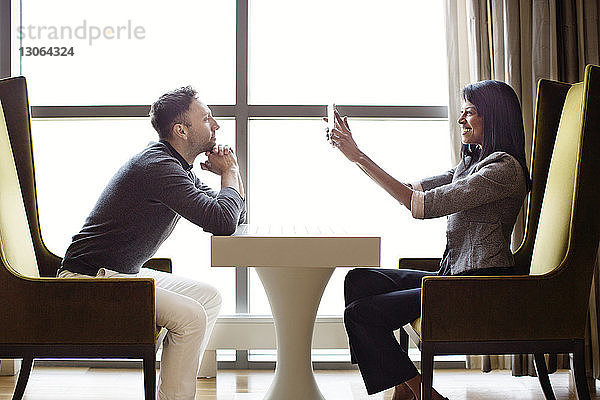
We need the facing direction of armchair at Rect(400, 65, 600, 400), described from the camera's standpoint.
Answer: facing to the left of the viewer

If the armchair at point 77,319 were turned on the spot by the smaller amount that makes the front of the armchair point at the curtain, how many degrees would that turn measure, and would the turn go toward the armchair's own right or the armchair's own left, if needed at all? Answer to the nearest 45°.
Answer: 0° — it already faces it

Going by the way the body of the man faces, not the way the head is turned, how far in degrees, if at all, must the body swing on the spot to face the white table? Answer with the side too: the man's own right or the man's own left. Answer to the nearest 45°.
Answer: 0° — they already face it

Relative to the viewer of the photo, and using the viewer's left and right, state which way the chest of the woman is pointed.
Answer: facing to the left of the viewer

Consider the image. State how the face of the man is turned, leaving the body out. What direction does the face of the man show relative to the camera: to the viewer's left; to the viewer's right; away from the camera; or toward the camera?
to the viewer's right

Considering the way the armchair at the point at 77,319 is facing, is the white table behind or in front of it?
in front

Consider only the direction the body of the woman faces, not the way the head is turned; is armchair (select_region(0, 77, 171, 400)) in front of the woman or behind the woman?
in front

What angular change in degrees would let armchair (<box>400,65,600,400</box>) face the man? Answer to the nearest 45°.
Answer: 0° — it already faces them

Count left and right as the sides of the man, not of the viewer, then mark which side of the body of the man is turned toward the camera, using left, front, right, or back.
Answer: right

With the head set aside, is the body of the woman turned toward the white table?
yes

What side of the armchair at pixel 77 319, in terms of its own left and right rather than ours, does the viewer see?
right

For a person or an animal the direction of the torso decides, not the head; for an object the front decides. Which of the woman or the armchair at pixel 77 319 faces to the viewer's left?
the woman

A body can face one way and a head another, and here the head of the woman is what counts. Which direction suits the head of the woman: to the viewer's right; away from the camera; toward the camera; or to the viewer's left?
to the viewer's left

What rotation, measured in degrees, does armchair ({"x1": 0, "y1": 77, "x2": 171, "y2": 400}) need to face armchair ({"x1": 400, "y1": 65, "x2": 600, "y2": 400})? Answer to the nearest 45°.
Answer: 0° — it already faces it
